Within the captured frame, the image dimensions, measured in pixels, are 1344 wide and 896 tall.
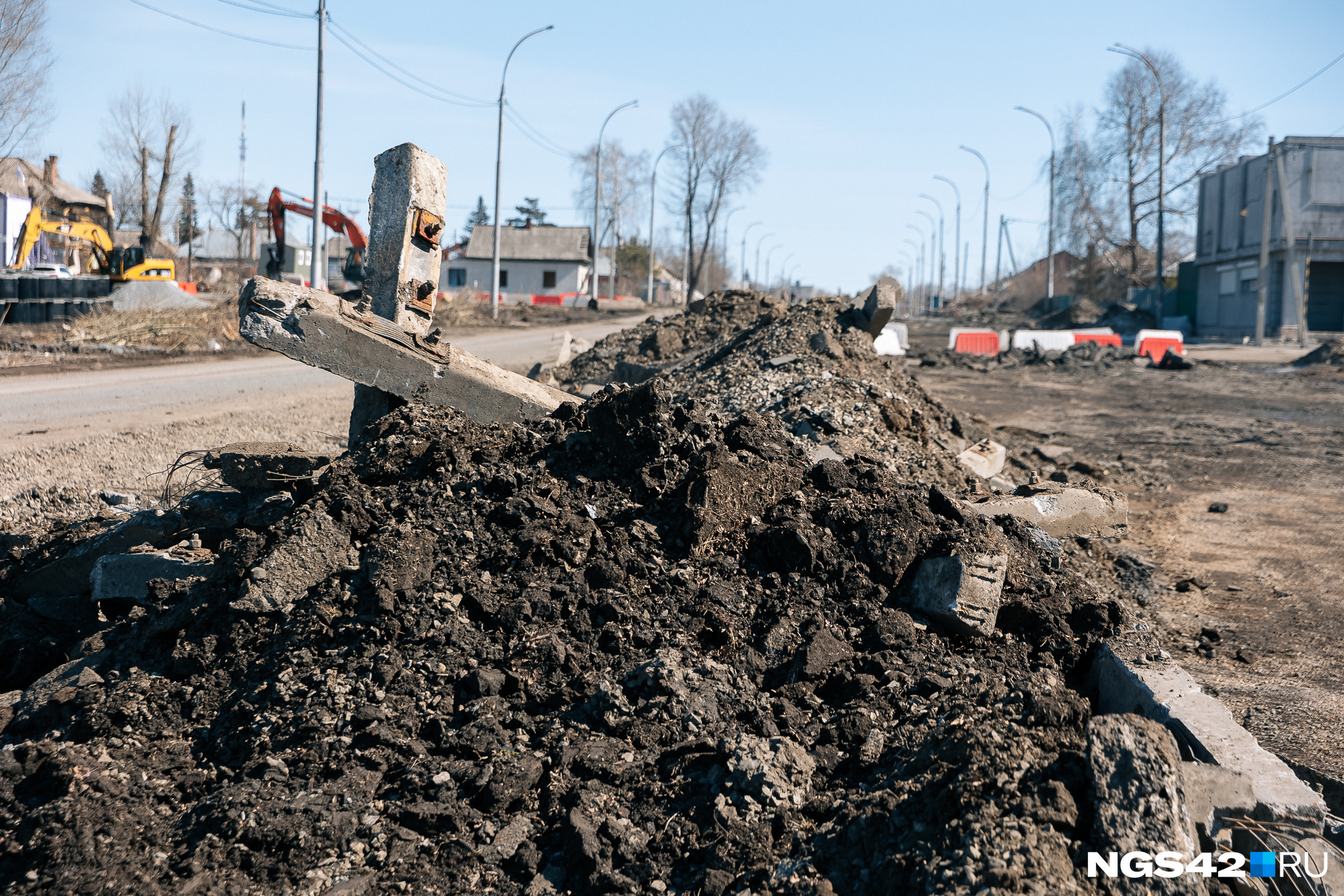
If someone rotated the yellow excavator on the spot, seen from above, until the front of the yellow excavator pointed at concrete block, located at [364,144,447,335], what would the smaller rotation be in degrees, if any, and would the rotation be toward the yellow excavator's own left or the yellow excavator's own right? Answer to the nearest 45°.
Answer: approximately 90° to the yellow excavator's own left

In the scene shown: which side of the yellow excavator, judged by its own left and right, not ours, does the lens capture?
left

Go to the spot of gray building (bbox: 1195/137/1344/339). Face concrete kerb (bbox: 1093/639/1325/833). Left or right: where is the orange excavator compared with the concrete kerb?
right

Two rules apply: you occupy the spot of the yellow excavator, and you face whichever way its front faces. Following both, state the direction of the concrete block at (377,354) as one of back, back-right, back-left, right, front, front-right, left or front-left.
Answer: left

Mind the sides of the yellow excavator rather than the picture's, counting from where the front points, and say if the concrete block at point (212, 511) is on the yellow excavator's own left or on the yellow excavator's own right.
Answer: on the yellow excavator's own left

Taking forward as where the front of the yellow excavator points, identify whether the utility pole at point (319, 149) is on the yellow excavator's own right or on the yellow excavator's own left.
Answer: on the yellow excavator's own left

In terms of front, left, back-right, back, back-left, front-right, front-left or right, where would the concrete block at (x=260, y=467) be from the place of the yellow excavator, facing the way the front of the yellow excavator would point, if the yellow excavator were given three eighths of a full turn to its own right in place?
back-right

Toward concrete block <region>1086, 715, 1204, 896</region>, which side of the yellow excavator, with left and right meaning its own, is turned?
left

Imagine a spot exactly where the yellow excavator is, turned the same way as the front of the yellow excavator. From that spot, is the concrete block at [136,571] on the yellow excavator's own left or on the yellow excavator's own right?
on the yellow excavator's own left

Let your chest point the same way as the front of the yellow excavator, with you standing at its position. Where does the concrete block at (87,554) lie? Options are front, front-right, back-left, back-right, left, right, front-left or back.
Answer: left

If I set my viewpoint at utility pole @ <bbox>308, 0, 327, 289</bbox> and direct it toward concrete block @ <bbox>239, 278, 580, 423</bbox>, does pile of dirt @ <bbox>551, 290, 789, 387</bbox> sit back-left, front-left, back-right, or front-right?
front-left
